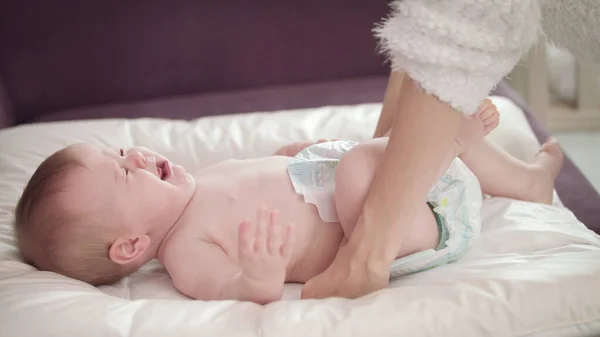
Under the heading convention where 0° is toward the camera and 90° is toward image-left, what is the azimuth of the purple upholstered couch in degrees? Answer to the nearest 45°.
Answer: approximately 0°
